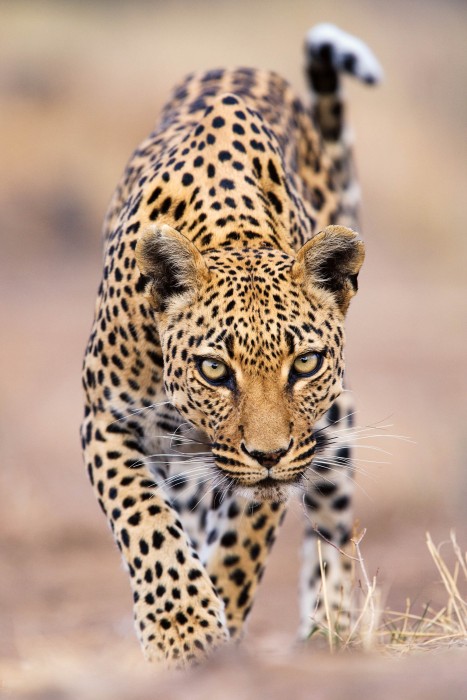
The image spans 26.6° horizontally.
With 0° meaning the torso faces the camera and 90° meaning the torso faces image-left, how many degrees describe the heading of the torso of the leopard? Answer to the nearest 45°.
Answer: approximately 0°
